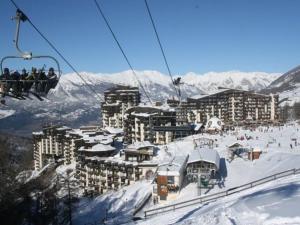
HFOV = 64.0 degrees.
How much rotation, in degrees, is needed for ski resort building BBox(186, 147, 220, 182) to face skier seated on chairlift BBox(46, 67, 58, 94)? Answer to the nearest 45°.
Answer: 0° — it already faces them

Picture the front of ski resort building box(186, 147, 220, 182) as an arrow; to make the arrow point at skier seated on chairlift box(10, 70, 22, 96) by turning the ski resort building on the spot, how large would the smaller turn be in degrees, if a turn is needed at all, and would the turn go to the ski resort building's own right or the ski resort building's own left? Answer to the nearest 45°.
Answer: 0° — it already faces them

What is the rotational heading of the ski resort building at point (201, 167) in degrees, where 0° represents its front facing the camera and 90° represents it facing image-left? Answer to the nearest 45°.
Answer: approximately 0°

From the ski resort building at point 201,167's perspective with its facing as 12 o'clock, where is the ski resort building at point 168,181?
the ski resort building at point 168,181 is roughly at 2 o'clock from the ski resort building at point 201,167.

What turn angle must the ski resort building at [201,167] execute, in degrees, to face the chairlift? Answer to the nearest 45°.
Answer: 0° — it already faces it

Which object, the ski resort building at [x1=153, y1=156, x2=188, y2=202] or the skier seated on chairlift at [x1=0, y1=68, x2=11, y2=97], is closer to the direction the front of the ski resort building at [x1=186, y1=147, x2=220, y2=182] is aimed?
the skier seated on chairlift

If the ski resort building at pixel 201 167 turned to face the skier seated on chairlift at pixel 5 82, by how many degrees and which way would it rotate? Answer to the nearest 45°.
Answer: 0° — it already faces them

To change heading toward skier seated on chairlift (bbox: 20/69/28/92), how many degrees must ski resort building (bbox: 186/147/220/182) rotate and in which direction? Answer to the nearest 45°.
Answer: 0° — it already faces them
